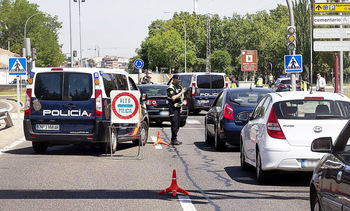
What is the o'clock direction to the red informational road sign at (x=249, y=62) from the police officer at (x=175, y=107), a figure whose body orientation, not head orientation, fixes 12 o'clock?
The red informational road sign is roughly at 8 o'clock from the police officer.

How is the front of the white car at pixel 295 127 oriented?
away from the camera

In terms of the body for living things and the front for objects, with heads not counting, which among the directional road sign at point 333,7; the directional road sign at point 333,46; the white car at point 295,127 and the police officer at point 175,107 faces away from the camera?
the white car

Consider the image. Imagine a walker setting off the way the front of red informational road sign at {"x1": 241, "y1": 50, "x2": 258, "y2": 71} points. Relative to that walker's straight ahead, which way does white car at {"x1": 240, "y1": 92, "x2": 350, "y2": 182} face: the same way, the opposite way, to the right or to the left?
the opposite way

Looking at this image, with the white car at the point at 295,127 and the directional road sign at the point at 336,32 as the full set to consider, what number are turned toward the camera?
1

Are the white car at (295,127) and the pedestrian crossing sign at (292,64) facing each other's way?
yes

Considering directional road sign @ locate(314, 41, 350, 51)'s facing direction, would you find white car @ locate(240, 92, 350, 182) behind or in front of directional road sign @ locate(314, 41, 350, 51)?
in front

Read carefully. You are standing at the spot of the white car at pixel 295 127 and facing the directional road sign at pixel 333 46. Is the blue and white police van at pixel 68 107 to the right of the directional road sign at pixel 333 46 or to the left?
left

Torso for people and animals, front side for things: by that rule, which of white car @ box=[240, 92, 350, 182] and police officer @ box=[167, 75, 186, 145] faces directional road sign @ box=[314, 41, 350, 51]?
the white car

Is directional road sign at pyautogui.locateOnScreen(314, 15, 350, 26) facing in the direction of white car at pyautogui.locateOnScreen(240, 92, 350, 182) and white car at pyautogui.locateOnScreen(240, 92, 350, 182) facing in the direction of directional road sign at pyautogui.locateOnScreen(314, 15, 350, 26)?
yes
